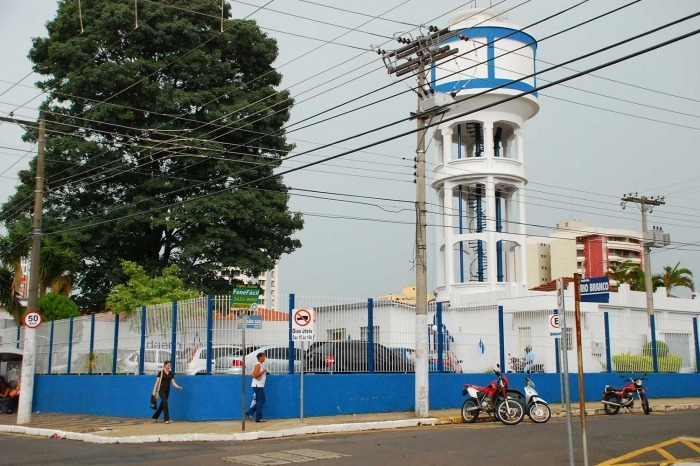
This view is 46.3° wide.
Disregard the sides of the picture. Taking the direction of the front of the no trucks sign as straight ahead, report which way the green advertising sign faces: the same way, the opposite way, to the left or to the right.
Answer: the same way

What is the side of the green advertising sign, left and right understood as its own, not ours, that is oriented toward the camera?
front

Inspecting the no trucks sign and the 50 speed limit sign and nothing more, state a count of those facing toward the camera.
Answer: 2

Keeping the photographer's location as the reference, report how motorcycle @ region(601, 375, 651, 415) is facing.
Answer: facing the viewer and to the right of the viewer

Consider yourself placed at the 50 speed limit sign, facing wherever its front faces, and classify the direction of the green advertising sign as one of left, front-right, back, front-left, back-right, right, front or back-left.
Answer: front-left

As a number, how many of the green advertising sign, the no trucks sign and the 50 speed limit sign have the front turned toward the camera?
3

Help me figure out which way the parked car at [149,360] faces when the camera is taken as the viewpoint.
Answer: facing to the left of the viewer

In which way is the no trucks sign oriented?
toward the camera
